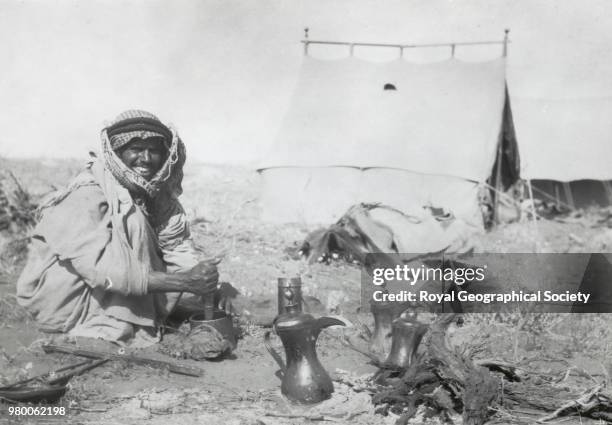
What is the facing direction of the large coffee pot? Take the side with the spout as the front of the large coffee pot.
to the viewer's right

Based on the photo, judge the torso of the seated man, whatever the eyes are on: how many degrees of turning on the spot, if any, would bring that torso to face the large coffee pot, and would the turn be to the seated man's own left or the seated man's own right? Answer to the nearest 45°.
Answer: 0° — they already face it

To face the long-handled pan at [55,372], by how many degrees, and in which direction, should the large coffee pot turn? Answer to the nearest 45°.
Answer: approximately 180°

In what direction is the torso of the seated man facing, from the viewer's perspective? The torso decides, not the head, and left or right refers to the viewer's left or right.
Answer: facing the viewer and to the right of the viewer

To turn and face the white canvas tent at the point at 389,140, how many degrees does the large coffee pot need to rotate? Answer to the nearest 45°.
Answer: approximately 90° to its left
